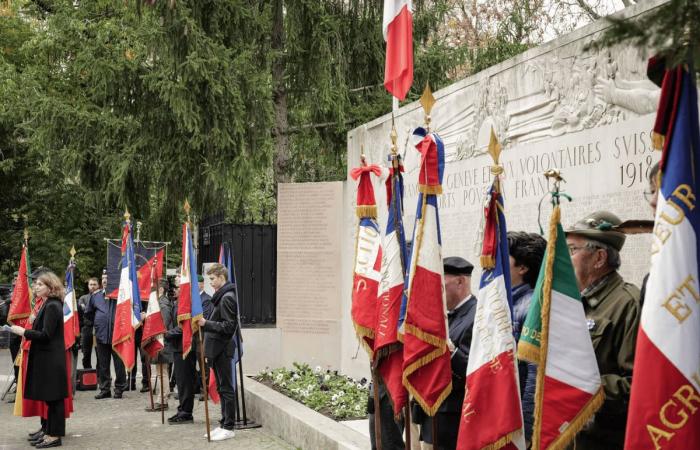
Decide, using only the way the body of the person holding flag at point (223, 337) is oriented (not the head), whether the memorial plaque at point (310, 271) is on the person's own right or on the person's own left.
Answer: on the person's own right

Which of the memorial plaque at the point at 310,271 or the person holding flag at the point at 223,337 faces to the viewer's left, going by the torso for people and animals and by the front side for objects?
the person holding flag

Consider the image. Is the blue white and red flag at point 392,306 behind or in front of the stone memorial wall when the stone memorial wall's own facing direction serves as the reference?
in front

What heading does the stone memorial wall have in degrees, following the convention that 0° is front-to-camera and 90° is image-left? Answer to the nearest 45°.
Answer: approximately 45°

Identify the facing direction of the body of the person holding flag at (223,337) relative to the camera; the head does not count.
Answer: to the viewer's left

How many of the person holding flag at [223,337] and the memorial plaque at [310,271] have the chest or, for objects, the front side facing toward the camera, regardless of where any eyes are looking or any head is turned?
1

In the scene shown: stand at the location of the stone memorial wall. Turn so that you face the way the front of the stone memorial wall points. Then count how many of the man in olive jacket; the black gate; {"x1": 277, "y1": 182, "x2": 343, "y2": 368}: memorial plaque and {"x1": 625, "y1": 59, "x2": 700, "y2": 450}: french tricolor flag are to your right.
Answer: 2

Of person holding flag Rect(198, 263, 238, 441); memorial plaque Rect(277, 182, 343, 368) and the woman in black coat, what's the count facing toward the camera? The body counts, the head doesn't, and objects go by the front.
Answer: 1

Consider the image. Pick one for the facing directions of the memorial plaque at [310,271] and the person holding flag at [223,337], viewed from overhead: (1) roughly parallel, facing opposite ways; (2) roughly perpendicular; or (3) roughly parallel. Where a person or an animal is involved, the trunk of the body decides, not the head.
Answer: roughly perpendicular
